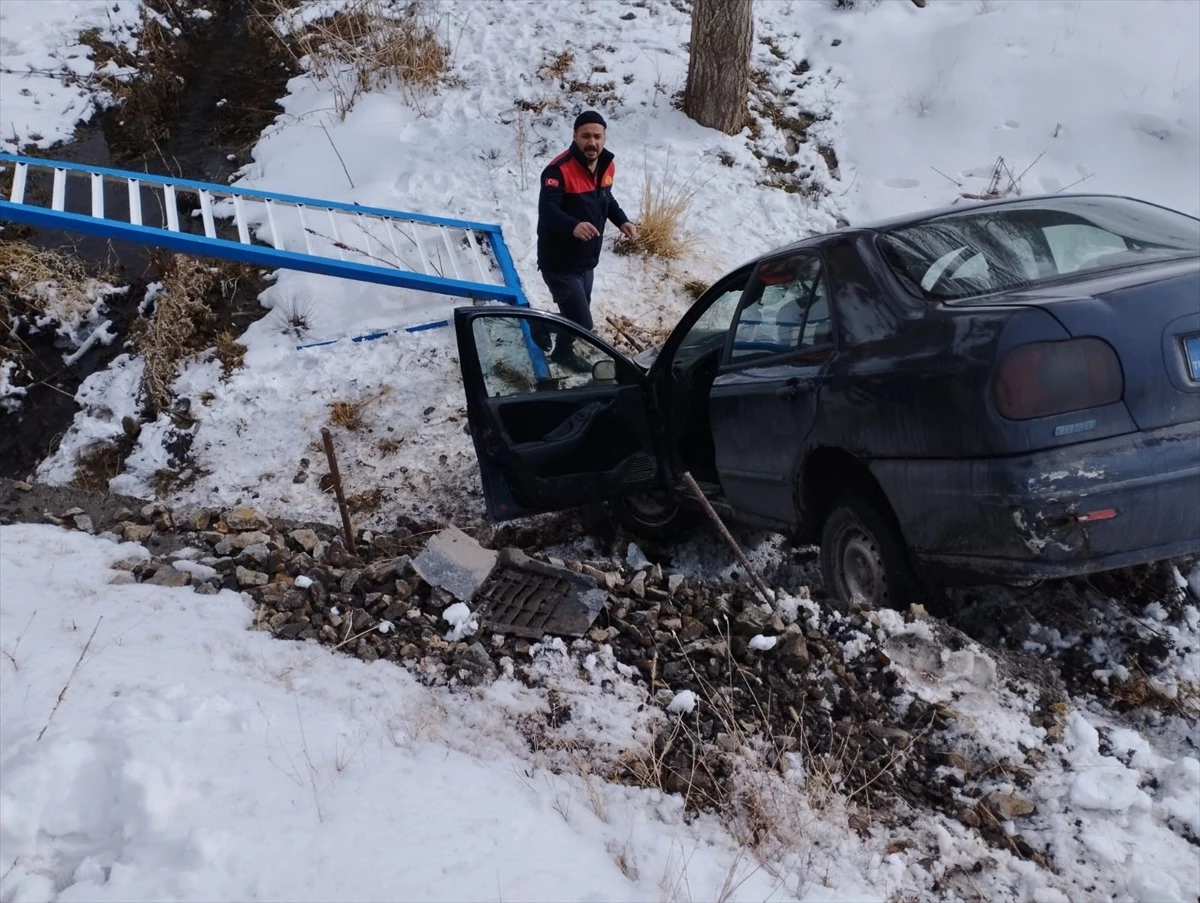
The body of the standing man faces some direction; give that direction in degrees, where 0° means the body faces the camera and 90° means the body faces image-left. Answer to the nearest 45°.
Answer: approximately 315°

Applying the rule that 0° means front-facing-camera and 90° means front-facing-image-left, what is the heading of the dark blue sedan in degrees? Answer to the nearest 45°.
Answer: approximately 135°

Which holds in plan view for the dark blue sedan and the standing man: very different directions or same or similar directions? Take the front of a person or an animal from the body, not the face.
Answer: very different directions
